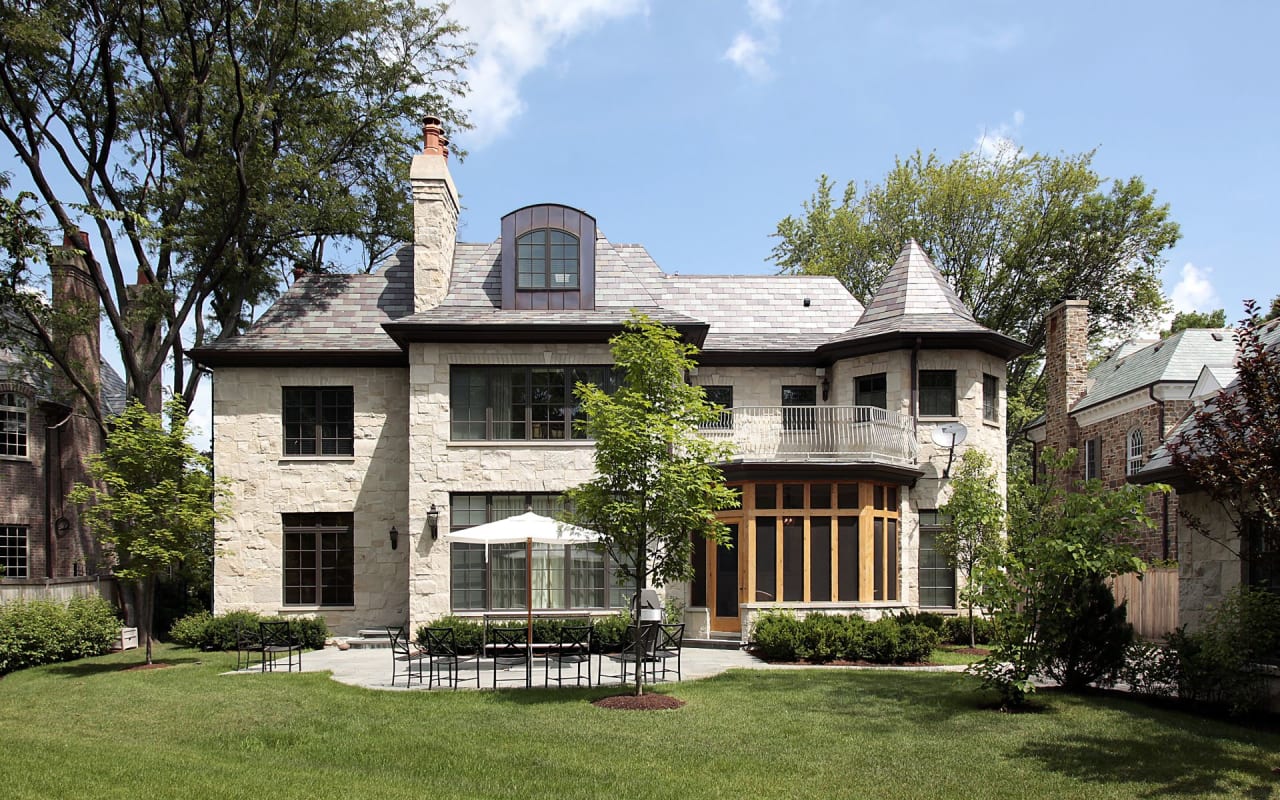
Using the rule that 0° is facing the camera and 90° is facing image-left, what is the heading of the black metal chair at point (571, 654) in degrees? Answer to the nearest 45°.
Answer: approximately 135°

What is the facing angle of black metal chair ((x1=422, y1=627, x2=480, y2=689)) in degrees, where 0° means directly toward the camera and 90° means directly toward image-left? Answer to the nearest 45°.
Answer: approximately 225°

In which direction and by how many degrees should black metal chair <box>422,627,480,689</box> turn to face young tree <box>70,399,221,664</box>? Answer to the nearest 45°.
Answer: approximately 90° to its left

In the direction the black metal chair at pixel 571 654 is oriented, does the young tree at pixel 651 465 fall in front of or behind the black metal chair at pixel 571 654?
behind

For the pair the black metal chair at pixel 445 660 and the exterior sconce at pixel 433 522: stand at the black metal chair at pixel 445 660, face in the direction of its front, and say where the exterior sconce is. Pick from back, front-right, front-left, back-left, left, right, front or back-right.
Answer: front-left

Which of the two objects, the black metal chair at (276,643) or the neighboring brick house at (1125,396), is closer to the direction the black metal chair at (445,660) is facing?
the neighboring brick house

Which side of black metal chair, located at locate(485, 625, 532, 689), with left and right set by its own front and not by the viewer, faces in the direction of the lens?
back
